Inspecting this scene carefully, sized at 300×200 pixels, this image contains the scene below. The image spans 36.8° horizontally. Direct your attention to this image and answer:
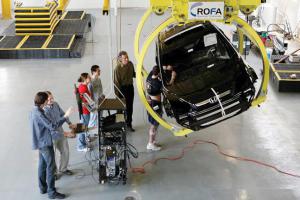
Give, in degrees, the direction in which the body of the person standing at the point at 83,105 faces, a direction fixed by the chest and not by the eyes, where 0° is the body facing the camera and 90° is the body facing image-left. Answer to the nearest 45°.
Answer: approximately 270°

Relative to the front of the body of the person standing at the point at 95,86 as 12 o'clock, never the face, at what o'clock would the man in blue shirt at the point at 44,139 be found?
The man in blue shirt is roughly at 4 o'clock from the person standing.

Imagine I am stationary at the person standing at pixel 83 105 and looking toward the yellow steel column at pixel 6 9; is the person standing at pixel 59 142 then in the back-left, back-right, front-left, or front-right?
back-left

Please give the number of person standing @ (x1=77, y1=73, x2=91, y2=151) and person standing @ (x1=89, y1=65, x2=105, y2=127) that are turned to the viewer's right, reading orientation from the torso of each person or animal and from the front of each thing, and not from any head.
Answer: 2

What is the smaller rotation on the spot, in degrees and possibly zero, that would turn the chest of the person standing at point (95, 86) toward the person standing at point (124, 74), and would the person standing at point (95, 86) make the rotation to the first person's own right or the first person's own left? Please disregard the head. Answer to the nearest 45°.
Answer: approximately 45° to the first person's own left

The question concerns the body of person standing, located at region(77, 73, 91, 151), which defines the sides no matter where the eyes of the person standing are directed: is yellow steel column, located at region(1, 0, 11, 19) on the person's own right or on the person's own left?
on the person's own left

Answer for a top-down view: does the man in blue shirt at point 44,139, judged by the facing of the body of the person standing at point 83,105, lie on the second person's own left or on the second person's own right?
on the second person's own right

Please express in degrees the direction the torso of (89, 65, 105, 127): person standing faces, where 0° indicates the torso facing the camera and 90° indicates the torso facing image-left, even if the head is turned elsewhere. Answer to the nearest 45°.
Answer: approximately 270°
